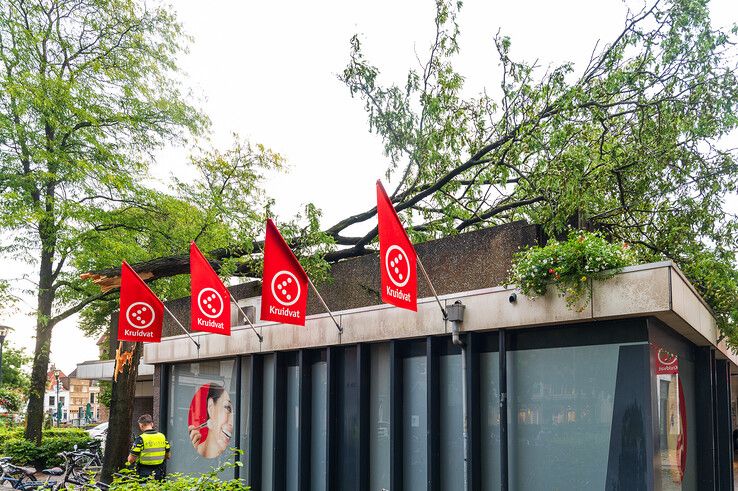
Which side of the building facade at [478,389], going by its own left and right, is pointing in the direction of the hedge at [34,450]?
right

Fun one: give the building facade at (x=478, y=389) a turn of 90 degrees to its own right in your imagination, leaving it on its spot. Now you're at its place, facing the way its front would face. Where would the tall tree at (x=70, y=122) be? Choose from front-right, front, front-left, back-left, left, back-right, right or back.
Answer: front

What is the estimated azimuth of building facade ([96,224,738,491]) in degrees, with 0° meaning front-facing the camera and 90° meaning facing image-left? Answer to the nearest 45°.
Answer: approximately 45°
